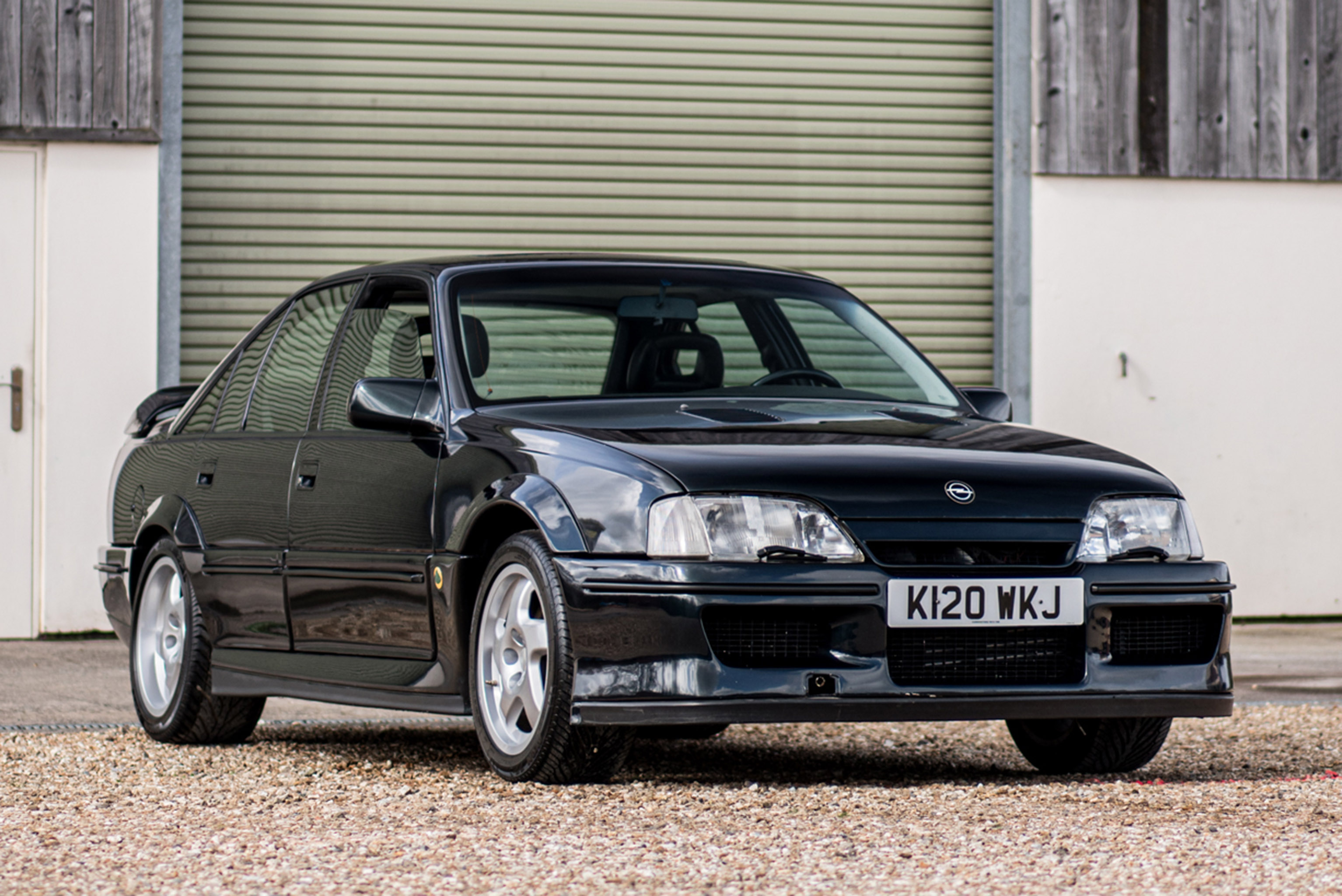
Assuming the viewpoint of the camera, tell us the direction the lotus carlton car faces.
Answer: facing the viewer and to the right of the viewer

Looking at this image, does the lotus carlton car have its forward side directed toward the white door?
no
